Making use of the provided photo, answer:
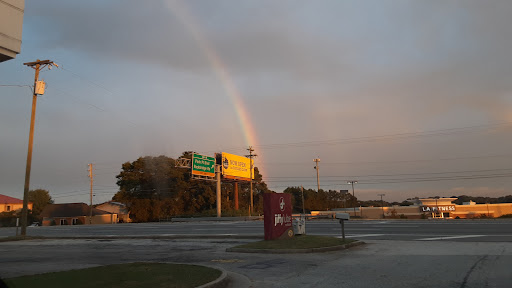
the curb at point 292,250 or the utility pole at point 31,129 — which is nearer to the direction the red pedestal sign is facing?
the curb

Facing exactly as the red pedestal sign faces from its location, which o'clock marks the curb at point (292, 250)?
The curb is roughly at 1 o'clock from the red pedestal sign.

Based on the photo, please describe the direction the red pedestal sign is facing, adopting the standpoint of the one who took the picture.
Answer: facing the viewer and to the right of the viewer

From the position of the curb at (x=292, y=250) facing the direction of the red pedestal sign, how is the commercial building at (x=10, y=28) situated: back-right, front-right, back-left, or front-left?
back-left

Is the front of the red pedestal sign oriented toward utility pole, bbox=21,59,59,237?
no

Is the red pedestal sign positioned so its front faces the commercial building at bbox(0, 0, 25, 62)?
no

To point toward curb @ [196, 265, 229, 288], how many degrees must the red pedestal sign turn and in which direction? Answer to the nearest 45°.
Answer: approximately 45° to its right

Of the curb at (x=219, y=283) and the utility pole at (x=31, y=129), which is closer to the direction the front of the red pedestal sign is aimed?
the curb

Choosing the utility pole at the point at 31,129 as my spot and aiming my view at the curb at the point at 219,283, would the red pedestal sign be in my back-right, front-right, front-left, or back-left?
front-left
